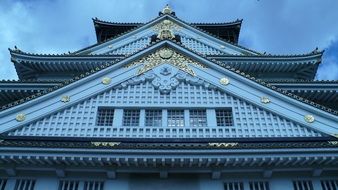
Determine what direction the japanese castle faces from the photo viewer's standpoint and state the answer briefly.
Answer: facing the viewer
